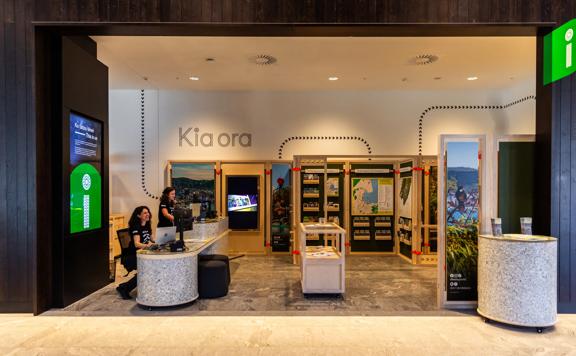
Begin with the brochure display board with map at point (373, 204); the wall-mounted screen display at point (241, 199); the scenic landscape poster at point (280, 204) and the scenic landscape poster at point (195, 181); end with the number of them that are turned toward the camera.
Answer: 4

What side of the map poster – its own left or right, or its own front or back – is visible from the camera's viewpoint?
front

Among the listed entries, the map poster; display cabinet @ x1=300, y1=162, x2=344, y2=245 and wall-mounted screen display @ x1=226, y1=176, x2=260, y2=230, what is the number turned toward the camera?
3

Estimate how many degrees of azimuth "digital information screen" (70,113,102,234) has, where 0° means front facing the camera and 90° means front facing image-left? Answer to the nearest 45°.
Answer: approximately 315°

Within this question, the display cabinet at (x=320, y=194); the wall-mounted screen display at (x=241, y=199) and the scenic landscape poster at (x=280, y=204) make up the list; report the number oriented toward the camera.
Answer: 3

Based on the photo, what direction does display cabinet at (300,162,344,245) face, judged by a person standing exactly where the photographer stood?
facing the viewer

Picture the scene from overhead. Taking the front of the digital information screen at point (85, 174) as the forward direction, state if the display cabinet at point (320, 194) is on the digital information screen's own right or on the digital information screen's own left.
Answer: on the digital information screen's own left

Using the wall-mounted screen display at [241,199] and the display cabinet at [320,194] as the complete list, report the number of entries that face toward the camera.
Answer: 2

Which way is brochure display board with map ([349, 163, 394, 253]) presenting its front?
toward the camera

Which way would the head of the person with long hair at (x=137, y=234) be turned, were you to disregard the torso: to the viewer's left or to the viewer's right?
to the viewer's right
